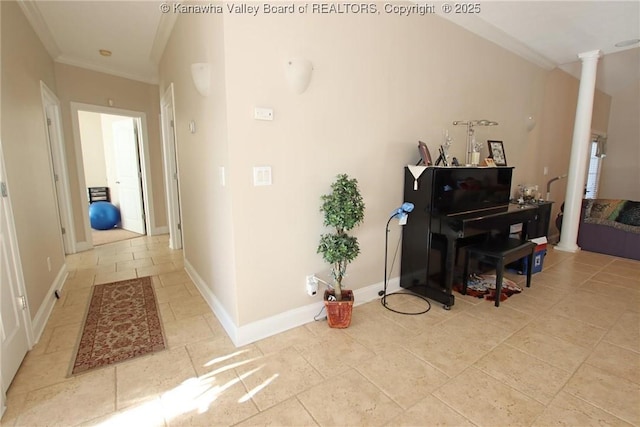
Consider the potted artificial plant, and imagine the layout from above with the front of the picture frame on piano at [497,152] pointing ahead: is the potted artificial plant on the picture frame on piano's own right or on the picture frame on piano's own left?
on the picture frame on piano's own right

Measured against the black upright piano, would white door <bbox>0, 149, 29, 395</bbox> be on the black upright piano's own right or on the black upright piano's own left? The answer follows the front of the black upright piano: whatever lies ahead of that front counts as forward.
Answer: on the black upright piano's own right

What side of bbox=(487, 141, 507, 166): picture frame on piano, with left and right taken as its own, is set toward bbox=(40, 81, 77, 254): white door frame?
right

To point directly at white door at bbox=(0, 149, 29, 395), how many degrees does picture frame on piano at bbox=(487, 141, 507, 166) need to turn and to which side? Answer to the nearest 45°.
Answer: approximately 90° to its right

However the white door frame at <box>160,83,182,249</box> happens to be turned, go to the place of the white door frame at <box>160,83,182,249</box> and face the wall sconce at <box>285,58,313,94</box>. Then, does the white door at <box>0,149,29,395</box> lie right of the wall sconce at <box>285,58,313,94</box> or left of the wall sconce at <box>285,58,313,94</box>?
right

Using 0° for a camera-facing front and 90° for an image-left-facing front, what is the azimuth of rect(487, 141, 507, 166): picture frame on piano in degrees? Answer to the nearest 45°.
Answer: approximately 315°

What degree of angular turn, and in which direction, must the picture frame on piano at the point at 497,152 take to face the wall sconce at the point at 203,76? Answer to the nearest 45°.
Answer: approximately 90° to its right

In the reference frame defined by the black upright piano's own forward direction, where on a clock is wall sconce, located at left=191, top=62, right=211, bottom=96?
The wall sconce is roughly at 3 o'clock from the black upright piano.

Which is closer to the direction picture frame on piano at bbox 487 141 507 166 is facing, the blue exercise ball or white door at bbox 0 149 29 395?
the white door

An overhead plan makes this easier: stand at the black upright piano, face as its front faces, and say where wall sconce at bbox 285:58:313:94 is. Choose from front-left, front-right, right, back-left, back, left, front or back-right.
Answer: right

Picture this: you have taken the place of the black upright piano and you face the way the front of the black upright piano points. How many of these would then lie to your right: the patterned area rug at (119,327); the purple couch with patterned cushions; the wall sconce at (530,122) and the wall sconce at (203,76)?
2

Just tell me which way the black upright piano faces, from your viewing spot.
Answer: facing the viewer and to the right of the viewer

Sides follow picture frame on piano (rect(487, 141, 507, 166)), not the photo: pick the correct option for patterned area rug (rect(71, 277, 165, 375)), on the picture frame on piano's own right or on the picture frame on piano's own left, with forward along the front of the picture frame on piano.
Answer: on the picture frame on piano's own right
